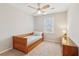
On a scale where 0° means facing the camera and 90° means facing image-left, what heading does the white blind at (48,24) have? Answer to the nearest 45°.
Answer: approximately 0°
